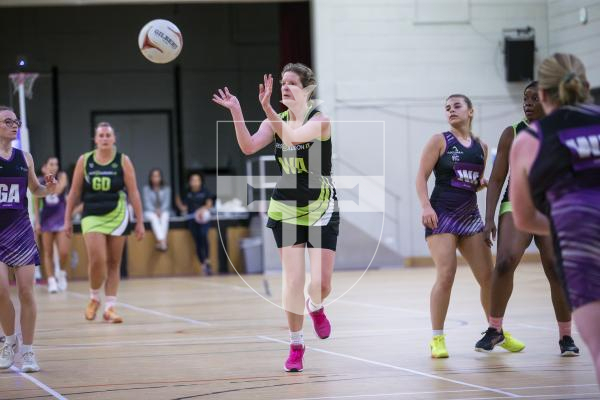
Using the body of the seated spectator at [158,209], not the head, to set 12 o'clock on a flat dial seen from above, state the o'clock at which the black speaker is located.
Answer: The black speaker is roughly at 9 o'clock from the seated spectator.

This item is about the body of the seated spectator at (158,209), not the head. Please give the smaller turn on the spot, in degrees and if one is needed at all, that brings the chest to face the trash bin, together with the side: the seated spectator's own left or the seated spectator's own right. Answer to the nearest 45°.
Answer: approximately 90° to the seated spectator's own left

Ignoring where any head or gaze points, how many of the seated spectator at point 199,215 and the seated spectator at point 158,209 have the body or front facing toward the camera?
2

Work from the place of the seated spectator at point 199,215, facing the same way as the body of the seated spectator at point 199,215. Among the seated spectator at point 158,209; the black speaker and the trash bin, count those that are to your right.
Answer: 1

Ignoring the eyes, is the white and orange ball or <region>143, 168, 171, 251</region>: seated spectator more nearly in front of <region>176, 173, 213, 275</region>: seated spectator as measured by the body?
the white and orange ball

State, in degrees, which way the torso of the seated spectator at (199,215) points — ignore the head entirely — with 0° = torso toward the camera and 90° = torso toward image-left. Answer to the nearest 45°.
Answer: approximately 0°

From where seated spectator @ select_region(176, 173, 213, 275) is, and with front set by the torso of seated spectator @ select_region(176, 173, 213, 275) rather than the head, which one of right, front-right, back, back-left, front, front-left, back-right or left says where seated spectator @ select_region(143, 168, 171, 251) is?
right

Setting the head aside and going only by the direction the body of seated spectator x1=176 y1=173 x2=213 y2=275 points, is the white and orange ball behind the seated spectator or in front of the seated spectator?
in front

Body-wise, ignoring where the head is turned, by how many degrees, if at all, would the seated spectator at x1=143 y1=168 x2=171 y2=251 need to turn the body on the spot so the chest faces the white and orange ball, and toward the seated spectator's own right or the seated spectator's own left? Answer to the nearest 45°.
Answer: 0° — they already face it
